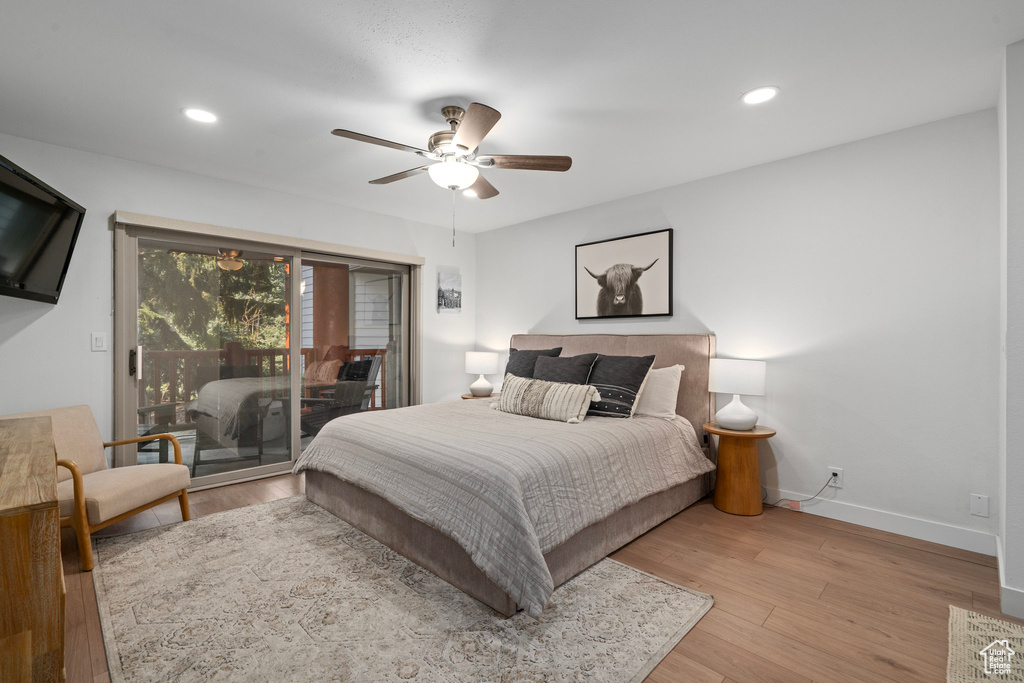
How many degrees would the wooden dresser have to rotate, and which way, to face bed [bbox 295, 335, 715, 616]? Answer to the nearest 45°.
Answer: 0° — it already faces it

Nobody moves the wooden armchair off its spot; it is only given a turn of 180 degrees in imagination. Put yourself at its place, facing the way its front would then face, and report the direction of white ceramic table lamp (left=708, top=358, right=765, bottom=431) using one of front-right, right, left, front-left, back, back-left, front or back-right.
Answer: back

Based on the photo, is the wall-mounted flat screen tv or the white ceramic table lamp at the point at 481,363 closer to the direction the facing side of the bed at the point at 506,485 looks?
the wall-mounted flat screen tv

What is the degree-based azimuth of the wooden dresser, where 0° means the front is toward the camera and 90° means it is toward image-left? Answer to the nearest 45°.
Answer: approximately 270°

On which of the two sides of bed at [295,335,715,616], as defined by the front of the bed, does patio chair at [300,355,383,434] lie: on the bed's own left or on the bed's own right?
on the bed's own right

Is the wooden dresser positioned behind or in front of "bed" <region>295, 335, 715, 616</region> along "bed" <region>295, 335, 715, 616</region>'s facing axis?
in front

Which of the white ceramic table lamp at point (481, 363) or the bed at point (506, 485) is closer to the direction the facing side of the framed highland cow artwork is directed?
the bed

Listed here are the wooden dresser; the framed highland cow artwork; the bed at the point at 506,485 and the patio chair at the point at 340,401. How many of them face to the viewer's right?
1

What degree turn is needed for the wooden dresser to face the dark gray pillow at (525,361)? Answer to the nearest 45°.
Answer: approximately 45° to its left

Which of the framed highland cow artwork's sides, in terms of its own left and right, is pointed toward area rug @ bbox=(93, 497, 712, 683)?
front
